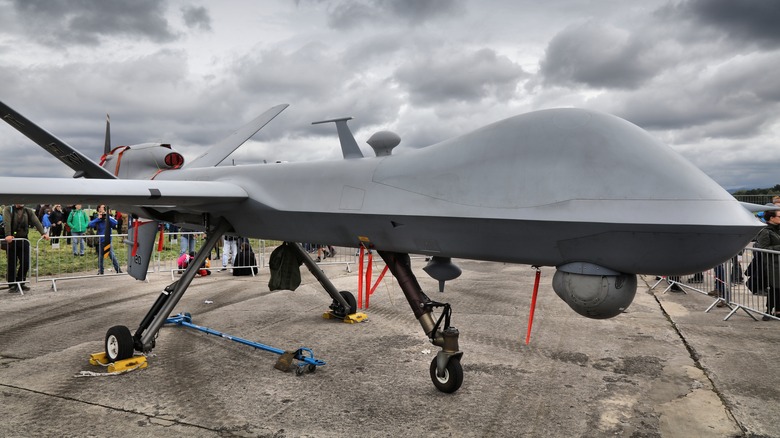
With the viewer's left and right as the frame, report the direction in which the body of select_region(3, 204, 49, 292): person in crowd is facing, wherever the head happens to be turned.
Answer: facing the viewer

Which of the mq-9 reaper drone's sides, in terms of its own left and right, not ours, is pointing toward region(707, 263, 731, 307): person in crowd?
left

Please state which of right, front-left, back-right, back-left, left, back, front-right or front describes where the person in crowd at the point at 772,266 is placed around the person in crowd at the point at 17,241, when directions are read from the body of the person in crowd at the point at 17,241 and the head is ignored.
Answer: front-left

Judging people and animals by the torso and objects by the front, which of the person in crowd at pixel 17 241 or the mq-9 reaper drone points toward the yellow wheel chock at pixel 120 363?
the person in crowd
